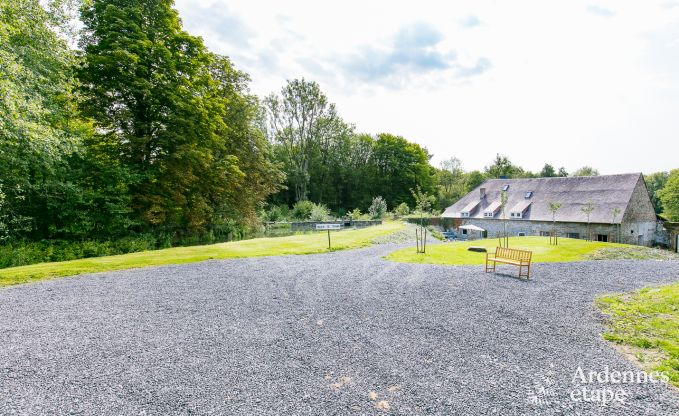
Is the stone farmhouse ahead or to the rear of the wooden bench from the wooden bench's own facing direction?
to the rear

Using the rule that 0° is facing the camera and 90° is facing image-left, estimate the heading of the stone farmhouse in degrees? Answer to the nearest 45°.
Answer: approximately 45°

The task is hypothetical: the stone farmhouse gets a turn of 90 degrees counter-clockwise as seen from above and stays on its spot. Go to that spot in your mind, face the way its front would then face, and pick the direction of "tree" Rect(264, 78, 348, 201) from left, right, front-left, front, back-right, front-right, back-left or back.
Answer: back-right

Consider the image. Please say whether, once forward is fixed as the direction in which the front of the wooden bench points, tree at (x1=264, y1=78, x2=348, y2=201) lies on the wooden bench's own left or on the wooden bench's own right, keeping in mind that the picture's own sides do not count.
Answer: on the wooden bench's own right

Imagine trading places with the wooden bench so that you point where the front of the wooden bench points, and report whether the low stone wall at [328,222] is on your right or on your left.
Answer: on your right

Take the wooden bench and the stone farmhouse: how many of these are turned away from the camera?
0

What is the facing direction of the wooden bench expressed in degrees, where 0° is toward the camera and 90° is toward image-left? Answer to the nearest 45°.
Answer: approximately 45°
